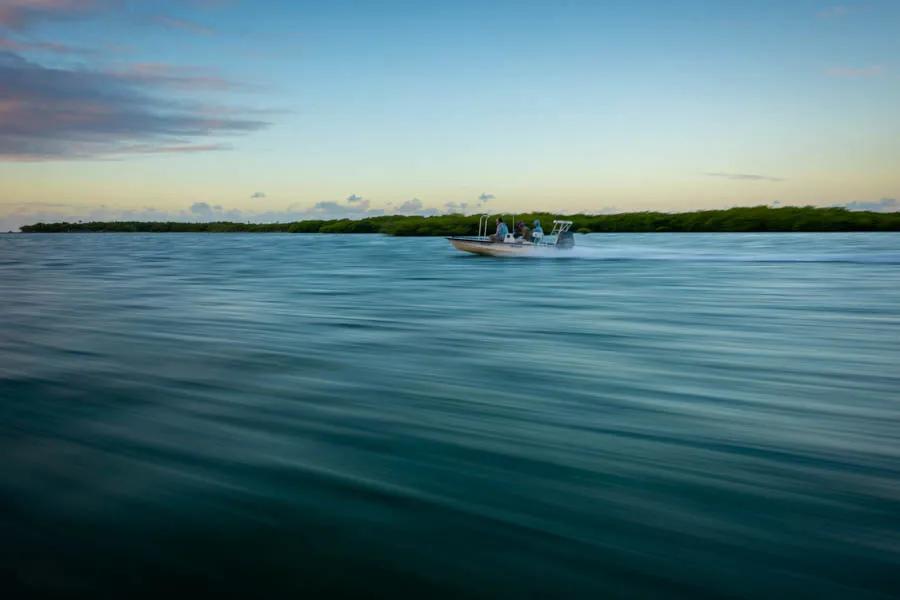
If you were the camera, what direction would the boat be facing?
facing to the left of the viewer
